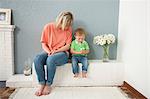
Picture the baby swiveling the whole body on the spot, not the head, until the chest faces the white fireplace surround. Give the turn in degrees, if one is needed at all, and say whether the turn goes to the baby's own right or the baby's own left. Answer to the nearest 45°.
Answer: approximately 90° to the baby's own right

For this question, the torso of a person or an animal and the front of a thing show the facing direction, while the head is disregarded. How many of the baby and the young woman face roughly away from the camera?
0

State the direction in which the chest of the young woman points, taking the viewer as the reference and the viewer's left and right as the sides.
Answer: facing the viewer and to the left of the viewer

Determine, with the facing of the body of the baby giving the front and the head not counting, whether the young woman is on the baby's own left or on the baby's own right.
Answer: on the baby's own right

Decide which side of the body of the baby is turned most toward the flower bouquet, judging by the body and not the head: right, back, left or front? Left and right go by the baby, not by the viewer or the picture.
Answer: left

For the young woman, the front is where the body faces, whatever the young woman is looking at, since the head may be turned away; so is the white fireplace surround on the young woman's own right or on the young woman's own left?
on the young woman's own right

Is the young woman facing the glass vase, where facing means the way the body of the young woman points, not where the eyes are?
no

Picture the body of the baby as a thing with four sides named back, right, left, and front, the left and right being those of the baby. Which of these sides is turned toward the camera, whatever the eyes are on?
front

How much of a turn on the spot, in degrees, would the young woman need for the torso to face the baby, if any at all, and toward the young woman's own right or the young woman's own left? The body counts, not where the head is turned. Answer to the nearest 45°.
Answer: approximately 135° to the young woman's own left

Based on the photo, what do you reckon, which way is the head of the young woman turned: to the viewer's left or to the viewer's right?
to the viewer's right

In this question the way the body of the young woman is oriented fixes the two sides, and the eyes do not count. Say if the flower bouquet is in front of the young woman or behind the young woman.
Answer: behind
